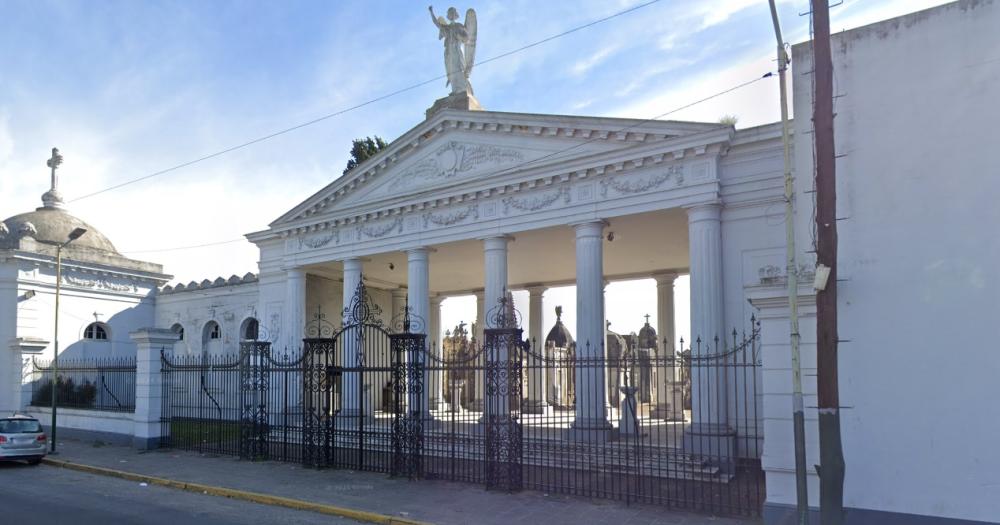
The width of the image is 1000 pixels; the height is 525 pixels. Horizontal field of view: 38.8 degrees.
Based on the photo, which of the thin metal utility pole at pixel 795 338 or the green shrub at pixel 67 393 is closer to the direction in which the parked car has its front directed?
the green shrub

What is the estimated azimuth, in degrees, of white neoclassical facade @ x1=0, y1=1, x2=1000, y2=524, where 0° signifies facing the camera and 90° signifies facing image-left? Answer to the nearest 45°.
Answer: approximately 45°

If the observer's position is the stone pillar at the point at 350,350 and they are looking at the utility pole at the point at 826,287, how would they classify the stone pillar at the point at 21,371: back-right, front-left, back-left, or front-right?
back-right

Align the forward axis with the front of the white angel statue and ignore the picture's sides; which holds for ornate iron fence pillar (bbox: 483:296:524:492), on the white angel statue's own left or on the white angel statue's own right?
on the white angel statue's own left

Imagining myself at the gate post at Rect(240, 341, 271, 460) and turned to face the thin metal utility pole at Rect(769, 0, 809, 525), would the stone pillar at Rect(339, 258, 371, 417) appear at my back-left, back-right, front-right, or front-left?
back-left

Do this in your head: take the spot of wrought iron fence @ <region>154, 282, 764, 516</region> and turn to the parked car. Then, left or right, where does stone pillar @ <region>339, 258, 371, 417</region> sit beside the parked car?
right

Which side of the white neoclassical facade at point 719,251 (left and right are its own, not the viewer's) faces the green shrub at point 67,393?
right

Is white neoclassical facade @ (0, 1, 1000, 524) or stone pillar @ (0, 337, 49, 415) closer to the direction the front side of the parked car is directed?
the stone pillar

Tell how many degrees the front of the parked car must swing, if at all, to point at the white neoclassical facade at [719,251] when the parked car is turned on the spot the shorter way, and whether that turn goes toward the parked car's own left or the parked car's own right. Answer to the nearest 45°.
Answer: approximately 135° to the parked car's own right
